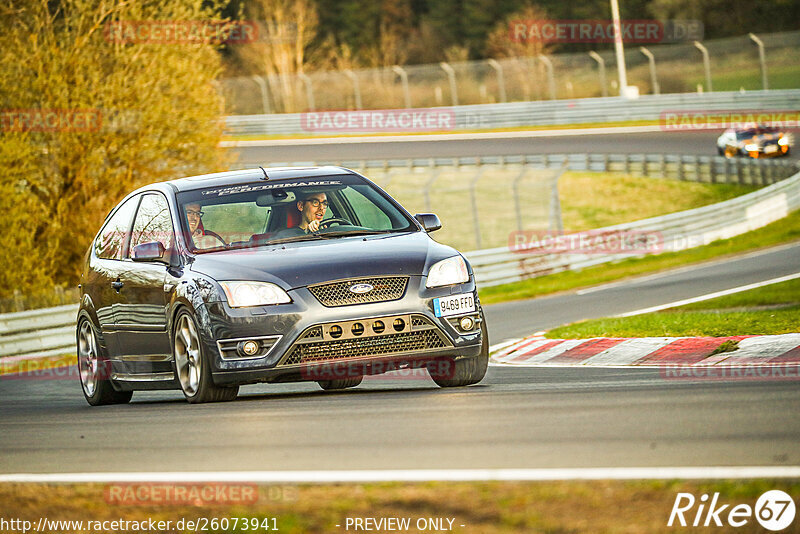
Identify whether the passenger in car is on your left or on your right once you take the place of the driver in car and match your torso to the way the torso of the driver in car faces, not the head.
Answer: on your right

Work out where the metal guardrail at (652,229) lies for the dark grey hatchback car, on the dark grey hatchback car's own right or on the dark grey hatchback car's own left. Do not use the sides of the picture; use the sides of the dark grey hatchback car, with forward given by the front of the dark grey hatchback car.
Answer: on the dark grey hatchback car's own left

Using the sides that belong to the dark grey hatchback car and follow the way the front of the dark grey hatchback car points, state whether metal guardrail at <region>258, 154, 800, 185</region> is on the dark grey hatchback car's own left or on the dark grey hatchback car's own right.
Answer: on the dark grey hatchback car's own left

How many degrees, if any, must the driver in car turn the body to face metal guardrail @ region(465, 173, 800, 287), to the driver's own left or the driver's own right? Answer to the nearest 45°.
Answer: approximately 90° to the driver's own left

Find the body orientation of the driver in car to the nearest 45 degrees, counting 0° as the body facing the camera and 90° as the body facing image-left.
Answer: approximately 315°
